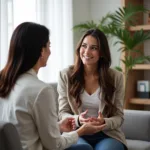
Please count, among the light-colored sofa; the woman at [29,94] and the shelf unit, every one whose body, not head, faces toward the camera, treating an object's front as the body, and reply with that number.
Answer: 2

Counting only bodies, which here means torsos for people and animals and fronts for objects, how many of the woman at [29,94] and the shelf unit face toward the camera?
1

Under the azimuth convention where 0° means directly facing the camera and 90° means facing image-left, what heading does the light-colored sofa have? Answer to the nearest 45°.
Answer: approximately 0°

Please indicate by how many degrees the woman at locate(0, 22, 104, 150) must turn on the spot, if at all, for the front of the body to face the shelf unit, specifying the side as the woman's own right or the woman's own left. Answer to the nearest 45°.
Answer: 0° — they already face it

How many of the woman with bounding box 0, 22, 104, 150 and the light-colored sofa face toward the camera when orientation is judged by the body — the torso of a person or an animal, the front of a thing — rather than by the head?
1

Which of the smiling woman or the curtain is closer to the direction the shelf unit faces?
the smiling woman

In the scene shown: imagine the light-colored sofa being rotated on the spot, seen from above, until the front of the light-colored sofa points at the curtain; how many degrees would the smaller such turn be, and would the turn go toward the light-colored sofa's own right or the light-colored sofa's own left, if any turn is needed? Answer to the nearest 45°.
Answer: approximately 135° to the light-colored sofa's own right

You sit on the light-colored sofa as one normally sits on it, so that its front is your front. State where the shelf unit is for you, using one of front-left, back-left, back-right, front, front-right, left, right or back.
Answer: back

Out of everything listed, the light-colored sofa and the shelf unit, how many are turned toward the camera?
2

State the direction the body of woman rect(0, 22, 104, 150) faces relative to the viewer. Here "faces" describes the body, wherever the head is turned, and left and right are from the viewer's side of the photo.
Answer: facing away from the viewer and to the right of the viewer
